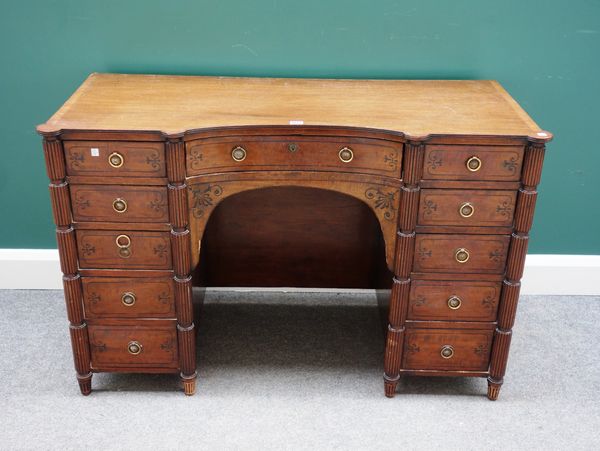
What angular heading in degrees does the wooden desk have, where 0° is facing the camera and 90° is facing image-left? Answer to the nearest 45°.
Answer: approximately 0°
